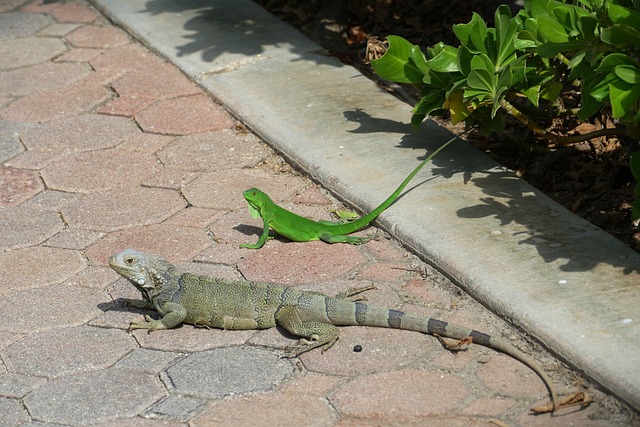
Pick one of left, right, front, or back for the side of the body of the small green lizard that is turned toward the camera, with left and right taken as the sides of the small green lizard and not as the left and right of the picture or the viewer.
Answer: left

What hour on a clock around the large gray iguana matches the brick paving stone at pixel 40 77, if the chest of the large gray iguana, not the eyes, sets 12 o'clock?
The brick paving stone is roughly at 2 o'clock from the large gray iguana.

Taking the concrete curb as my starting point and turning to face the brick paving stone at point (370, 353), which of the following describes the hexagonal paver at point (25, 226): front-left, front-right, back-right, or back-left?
front-right

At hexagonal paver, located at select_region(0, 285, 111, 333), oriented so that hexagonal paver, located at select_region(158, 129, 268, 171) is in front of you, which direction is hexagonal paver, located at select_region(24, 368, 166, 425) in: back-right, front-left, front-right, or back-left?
back-right

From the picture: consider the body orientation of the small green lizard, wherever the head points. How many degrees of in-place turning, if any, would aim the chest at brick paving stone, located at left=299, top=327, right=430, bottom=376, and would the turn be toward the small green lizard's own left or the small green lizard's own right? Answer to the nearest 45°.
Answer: approximately 135° to the small green lizard's own left

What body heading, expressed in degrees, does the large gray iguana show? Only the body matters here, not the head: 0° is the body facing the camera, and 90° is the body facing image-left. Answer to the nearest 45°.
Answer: approximately 90°

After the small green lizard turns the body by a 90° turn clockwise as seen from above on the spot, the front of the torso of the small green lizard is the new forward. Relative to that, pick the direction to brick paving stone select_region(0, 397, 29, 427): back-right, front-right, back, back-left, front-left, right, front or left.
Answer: back-left

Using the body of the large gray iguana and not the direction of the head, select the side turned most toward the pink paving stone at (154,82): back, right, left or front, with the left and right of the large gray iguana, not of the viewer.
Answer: right

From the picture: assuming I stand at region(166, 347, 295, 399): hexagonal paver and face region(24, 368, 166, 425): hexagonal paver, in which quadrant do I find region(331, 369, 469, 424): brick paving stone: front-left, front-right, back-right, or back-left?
back-left

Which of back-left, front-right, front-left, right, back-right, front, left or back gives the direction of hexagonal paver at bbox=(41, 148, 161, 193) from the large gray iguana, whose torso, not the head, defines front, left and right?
front-right

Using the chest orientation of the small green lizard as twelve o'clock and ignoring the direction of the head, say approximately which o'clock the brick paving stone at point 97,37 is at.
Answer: The brick paving stone is roughly at 2 o'clock from the small green lizard.

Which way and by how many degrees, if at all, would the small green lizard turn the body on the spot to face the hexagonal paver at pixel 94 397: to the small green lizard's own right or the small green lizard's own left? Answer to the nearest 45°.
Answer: approximately 45° to the small green lizard's own left

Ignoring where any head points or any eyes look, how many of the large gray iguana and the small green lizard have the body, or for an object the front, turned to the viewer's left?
2

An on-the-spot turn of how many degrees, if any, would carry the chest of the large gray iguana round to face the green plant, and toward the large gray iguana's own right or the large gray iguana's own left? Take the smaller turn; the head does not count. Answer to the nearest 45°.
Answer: approximately 135° to the large gray iguana's own right
